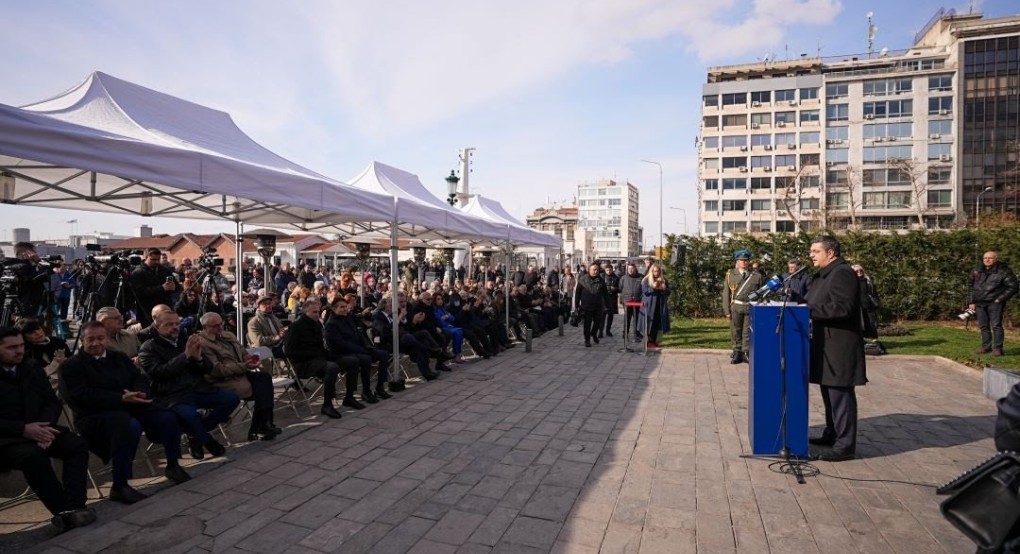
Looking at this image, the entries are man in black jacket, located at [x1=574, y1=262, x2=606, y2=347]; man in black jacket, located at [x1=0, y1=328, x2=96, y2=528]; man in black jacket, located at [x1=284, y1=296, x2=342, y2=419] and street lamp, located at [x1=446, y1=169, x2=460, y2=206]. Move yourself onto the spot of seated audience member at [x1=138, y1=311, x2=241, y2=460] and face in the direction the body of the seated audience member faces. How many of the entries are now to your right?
1

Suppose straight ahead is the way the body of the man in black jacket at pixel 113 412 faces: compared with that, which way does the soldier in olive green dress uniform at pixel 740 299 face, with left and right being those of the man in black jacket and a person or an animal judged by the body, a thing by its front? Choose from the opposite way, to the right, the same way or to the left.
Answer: to the right

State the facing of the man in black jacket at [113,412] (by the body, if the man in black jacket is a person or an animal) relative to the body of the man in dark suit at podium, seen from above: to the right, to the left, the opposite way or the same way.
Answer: the opposite way

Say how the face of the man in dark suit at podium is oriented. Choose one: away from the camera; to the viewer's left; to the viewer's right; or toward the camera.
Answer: to the viewer's left

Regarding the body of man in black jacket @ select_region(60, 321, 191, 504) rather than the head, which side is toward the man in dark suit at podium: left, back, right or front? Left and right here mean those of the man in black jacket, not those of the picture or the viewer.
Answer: front

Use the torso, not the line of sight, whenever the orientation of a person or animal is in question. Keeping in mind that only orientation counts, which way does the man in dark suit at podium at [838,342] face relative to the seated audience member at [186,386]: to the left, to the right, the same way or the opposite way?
the opposite way

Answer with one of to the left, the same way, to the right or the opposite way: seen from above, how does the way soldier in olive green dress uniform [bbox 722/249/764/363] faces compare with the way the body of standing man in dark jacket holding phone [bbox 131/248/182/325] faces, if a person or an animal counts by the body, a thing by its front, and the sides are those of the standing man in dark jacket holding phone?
to the right

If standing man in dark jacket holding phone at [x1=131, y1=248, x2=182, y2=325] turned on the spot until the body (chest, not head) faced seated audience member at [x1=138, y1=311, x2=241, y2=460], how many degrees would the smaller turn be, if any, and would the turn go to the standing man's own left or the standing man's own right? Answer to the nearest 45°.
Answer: approximately 45° to the standing man's own right

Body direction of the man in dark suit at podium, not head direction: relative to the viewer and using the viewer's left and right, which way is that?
facing to the left of the viewer

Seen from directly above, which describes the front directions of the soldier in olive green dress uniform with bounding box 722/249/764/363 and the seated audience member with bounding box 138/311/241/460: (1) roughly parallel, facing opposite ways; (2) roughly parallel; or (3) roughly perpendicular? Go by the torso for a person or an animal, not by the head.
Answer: roughly perpendicular

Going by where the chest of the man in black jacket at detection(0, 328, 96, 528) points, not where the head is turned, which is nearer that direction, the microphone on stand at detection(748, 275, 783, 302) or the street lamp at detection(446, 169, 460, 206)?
the microphone on stand
